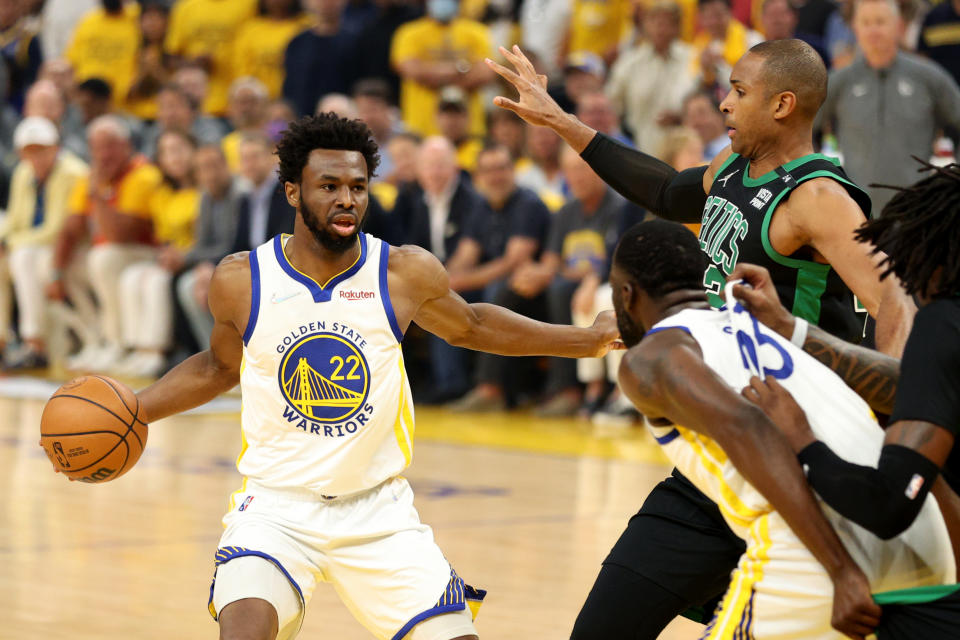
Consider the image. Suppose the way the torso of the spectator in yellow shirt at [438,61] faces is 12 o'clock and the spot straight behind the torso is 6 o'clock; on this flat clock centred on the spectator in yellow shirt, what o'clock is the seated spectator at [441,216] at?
The seated spectator is roughly at 12 o'clock from the spectator in yellow shirt.

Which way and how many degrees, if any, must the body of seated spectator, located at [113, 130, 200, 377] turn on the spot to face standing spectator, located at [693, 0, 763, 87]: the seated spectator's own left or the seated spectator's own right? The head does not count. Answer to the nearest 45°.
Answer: approximately 90° to the seated spectator's own left

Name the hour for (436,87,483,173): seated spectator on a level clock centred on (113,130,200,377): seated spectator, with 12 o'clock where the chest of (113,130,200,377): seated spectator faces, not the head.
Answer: (436,87,483,173): seated spectator is roughly at 8 o'clock from (113,130,200,377): seated spectator.

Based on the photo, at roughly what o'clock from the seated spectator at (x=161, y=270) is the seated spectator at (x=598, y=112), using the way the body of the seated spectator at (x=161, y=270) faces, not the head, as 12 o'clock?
the seated spectator at (x=598, y=112) is roughly at 9 o'clock from the seated spectator at (x=161, y=270).

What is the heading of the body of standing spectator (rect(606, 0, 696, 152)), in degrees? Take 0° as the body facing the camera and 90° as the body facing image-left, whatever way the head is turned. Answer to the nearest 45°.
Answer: approximately 0°

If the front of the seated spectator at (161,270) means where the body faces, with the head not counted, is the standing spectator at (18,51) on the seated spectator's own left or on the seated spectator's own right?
on the seated spectator's own right

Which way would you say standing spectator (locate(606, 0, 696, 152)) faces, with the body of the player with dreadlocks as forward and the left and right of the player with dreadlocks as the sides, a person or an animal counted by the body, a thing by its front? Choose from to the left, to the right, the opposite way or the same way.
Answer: to the left

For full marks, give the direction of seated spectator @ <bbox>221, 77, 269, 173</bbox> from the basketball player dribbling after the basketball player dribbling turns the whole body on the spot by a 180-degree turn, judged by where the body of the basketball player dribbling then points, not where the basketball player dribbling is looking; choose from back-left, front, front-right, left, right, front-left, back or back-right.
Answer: front
